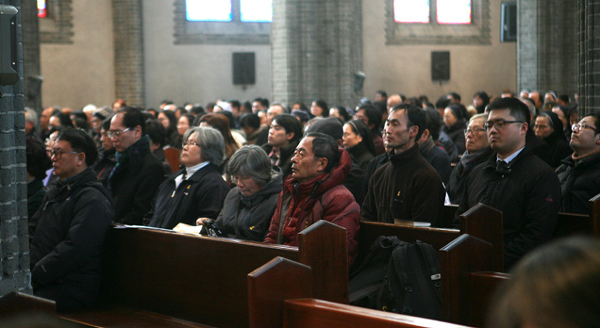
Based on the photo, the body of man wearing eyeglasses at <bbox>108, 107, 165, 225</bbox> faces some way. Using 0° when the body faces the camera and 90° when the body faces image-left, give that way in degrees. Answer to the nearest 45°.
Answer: approximately 45°

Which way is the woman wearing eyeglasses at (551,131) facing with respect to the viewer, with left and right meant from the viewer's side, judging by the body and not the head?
facing the viewer and to the left of the viewer

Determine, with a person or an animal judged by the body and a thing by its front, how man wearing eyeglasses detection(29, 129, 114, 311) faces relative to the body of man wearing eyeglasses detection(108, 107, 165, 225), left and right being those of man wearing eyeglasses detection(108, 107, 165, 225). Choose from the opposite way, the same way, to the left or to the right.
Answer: the same way

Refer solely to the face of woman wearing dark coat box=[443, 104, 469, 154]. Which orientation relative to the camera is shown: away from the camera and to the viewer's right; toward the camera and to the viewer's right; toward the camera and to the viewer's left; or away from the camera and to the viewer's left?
toward the camera and to the viewer's left

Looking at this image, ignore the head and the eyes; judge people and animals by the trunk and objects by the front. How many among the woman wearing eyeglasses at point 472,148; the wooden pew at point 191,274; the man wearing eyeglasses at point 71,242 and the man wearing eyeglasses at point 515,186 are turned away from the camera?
0

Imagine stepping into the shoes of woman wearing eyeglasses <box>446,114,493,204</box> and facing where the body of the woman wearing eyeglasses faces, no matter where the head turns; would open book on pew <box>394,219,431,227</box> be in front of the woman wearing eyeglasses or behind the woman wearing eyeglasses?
in front

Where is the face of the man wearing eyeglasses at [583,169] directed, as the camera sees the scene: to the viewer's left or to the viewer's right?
to the viewer's left

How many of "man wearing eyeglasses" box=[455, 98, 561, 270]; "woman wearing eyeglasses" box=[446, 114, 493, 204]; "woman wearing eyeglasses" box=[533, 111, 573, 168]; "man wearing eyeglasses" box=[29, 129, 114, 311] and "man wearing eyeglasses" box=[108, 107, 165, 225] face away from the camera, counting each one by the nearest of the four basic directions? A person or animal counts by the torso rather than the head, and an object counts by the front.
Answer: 0

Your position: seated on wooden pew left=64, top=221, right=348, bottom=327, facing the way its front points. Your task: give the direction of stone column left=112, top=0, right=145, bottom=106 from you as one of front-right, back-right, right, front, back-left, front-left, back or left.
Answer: back-right

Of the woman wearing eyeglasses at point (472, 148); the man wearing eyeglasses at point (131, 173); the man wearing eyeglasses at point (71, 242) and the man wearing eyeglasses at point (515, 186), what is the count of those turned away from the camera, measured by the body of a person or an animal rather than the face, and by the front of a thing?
0

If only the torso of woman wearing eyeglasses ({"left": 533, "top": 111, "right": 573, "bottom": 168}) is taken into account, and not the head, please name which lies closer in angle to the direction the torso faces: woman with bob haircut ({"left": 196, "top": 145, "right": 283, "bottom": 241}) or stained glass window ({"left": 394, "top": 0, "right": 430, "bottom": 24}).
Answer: the woman with bob haircut

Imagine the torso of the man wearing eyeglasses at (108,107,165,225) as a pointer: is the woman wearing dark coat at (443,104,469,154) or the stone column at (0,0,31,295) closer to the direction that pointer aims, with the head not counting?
the stone column

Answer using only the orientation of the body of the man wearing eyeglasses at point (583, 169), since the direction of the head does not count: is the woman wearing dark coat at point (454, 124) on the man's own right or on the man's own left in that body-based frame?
on the man's own right

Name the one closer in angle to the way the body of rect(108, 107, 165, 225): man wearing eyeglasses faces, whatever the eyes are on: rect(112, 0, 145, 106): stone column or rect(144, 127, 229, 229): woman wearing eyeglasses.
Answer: the woman wearing eyeglasses

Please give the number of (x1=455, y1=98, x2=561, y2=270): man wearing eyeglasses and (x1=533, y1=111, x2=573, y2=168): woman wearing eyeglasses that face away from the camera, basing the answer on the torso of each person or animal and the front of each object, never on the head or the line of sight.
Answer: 0

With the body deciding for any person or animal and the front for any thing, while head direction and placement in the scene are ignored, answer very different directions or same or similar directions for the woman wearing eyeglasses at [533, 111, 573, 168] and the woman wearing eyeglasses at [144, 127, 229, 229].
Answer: same or similar directions

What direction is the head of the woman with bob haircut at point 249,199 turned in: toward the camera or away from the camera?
toward the camera
